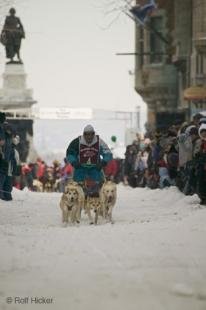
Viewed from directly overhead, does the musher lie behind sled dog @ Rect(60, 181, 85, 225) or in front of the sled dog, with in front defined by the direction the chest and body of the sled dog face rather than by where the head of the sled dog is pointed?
behind

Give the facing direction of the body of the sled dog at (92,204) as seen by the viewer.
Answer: toward the camera

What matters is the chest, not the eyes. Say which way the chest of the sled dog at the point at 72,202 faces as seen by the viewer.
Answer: toward the camera

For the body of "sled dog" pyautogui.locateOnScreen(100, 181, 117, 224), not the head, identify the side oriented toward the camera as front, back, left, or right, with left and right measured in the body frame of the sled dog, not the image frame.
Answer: front

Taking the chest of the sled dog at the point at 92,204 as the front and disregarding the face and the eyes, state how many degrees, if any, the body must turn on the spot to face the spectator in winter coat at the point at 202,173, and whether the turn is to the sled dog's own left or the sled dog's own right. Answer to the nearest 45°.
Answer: approximately 135° to the sled dog's own left

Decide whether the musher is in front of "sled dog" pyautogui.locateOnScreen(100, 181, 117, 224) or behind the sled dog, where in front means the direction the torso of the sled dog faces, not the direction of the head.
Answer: behind

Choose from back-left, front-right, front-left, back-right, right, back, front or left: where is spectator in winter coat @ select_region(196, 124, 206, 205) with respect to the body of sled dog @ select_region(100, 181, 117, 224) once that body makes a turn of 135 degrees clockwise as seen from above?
right

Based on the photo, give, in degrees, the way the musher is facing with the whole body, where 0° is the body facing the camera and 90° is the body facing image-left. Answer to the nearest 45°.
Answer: approximately 0°

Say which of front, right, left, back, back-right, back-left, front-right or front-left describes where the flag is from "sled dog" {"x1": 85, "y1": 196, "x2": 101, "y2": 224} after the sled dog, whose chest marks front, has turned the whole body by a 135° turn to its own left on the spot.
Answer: front-left
